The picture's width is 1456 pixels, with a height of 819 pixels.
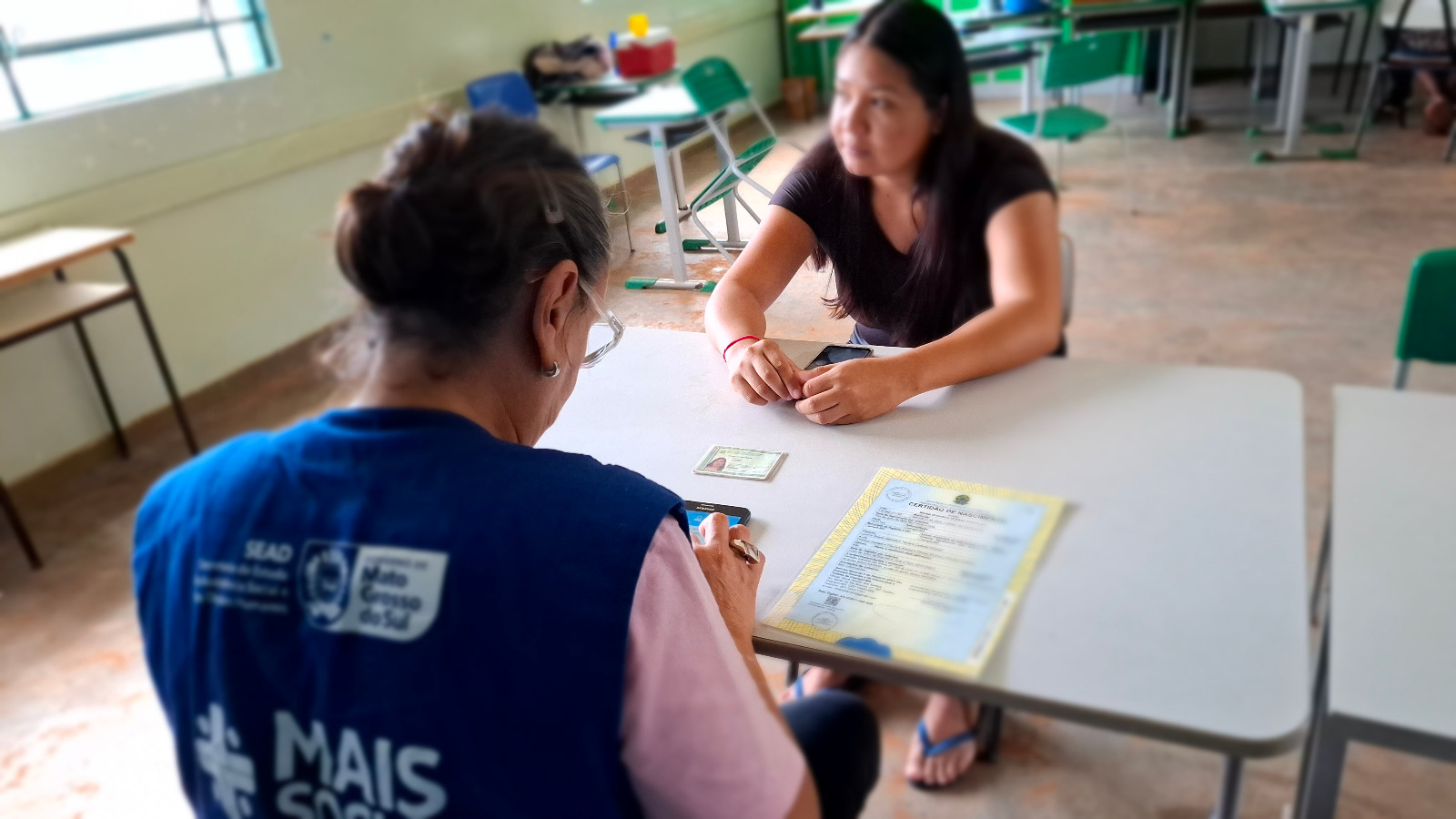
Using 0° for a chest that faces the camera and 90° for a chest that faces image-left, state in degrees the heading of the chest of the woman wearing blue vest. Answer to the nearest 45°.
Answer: approximately 225°

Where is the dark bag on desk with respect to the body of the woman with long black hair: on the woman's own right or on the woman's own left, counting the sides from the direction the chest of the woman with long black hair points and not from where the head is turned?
on the woman's own right

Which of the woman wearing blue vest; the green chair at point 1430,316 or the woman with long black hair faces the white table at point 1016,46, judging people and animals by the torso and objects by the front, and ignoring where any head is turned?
the woman wearing blue vest

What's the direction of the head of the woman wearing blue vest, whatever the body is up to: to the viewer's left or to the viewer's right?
to the viewer's right

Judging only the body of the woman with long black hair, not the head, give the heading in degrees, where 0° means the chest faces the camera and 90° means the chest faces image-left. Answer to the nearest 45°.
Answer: approximately 45°

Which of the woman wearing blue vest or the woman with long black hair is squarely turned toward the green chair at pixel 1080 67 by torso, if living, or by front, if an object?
the woman wearing blue vest
